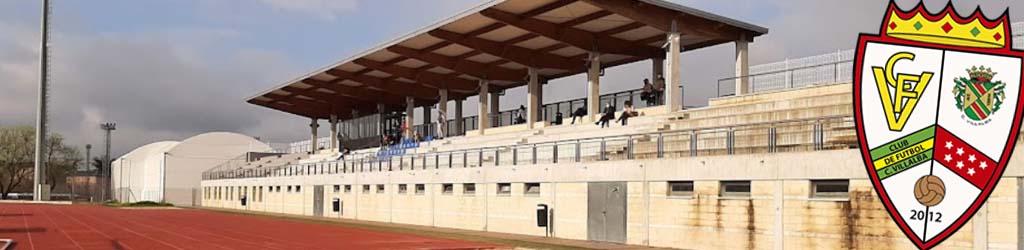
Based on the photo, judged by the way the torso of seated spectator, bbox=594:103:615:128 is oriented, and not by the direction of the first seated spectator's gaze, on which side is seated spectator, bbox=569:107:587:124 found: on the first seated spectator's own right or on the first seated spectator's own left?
on the first seated spectator's own right

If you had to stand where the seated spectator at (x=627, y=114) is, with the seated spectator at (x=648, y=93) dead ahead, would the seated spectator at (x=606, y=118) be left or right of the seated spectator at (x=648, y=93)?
left

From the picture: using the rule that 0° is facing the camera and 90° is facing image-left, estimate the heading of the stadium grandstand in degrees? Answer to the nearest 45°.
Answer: approximately 45°

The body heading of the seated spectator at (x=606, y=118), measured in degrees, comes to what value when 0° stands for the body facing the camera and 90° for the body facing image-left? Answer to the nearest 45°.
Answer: approximately 45°

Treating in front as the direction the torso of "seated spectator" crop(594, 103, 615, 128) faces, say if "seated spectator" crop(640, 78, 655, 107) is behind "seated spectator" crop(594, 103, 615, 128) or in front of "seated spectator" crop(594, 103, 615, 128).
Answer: behind

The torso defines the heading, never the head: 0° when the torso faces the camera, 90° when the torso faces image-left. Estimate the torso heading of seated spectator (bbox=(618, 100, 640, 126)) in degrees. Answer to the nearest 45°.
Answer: approximately 45°

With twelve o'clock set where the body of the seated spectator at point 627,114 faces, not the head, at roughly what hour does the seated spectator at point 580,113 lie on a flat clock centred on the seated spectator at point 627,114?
the seated spectator at point 580,113 is roughly at 4 o'clock from the seated spectator at point 627,114.

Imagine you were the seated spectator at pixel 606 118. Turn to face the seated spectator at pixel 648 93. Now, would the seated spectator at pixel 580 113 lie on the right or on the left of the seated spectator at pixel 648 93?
left
